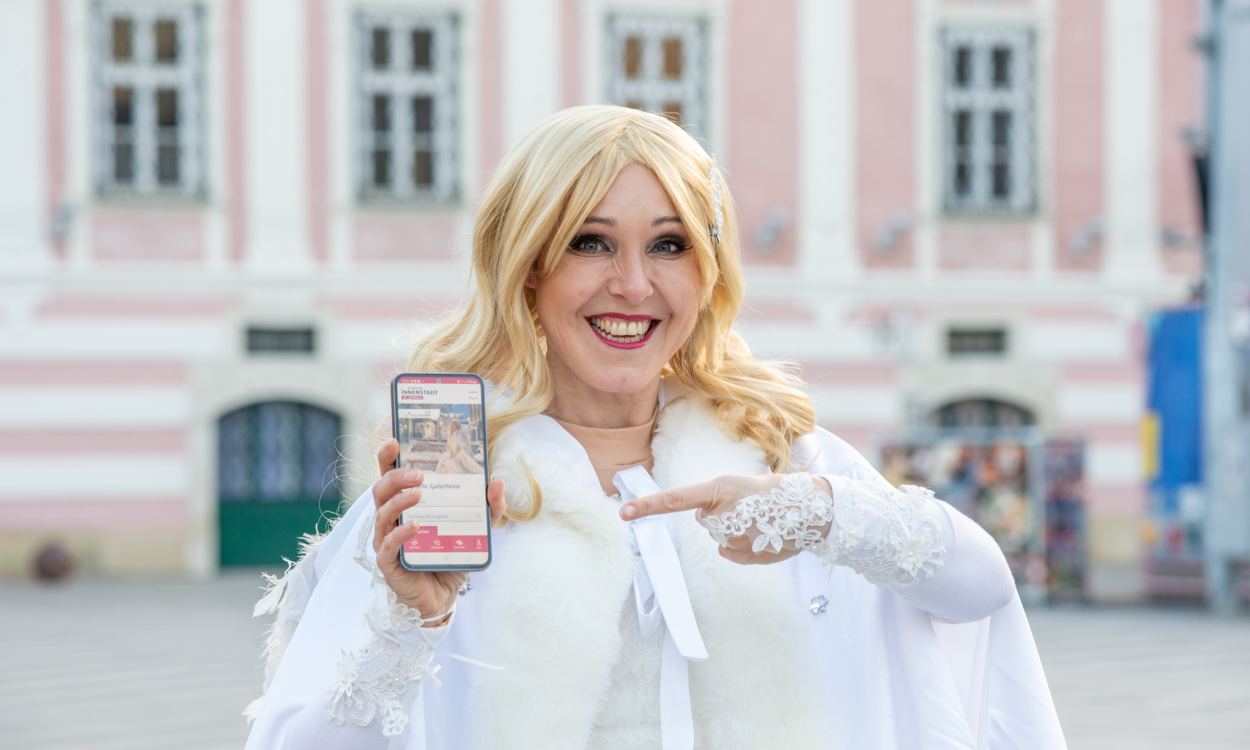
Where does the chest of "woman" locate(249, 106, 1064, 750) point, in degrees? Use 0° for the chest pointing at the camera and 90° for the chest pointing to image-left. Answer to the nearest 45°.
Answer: approximately 0°

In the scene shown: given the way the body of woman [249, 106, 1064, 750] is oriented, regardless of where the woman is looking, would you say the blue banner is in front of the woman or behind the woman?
behind
